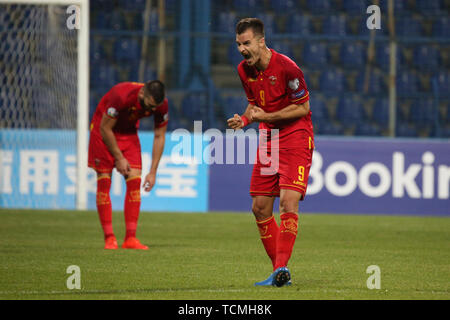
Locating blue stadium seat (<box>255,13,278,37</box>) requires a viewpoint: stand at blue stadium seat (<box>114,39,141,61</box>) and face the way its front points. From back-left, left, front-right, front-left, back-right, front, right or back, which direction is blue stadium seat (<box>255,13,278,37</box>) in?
left

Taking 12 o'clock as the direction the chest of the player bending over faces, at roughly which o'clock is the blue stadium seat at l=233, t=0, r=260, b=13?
The blue stadium seat is roughly at 8 o'clock from the player bending over.

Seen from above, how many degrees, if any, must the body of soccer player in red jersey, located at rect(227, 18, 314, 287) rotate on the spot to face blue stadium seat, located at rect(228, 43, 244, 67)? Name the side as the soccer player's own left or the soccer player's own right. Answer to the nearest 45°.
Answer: approximately 135° to the soccer player's own right

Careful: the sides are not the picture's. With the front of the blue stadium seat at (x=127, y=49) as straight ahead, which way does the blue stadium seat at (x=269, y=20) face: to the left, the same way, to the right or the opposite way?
the same way

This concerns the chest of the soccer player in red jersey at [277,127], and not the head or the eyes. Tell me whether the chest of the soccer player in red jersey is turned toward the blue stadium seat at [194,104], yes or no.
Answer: no

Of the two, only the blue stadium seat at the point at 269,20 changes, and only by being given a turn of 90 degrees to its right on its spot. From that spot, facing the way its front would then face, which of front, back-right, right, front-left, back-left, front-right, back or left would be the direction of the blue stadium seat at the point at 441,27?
back

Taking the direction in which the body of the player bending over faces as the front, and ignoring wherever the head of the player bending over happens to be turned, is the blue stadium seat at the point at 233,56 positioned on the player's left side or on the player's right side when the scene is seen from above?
on the player's left side

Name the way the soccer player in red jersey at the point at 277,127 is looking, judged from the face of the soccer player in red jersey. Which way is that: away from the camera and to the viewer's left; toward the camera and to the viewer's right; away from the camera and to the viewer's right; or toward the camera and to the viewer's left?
toward the camera and to the viewer's left

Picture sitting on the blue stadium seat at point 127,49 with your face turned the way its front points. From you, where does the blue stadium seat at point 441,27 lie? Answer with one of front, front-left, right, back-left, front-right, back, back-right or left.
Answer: left

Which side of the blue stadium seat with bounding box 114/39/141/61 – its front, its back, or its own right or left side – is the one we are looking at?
front

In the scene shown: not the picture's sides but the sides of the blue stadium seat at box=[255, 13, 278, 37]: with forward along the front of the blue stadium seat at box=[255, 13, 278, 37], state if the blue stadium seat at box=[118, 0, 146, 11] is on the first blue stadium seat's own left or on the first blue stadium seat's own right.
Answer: on the first blue stadium seat's own right

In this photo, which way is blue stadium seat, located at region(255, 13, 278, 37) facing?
toward the camera

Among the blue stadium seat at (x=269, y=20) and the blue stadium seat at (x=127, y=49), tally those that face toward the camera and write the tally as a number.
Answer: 2

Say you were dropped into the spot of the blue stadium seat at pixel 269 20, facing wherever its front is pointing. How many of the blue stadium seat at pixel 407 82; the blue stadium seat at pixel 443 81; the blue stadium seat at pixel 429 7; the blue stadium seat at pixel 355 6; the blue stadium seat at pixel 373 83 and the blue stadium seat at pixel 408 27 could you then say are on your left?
6

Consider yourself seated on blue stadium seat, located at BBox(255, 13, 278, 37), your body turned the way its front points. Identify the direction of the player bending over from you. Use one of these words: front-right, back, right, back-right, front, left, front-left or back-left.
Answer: front

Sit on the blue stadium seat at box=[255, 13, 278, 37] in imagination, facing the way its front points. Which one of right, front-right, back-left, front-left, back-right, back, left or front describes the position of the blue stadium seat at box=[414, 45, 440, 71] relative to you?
left

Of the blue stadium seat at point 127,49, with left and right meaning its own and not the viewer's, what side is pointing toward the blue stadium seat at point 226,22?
left

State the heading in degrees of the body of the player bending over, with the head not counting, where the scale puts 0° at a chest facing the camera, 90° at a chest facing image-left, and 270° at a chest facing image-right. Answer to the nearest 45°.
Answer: approximately 315°

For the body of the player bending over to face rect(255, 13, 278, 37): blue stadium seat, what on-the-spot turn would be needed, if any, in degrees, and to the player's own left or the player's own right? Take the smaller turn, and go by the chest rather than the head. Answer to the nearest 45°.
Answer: approximately 135° to the player's own left

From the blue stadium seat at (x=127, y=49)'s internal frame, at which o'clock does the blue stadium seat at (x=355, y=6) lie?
the blue stadium seat at (x=355, y=6) is roughly at 9 o'clock from the blue stadium seat at (x=127, y=49).
